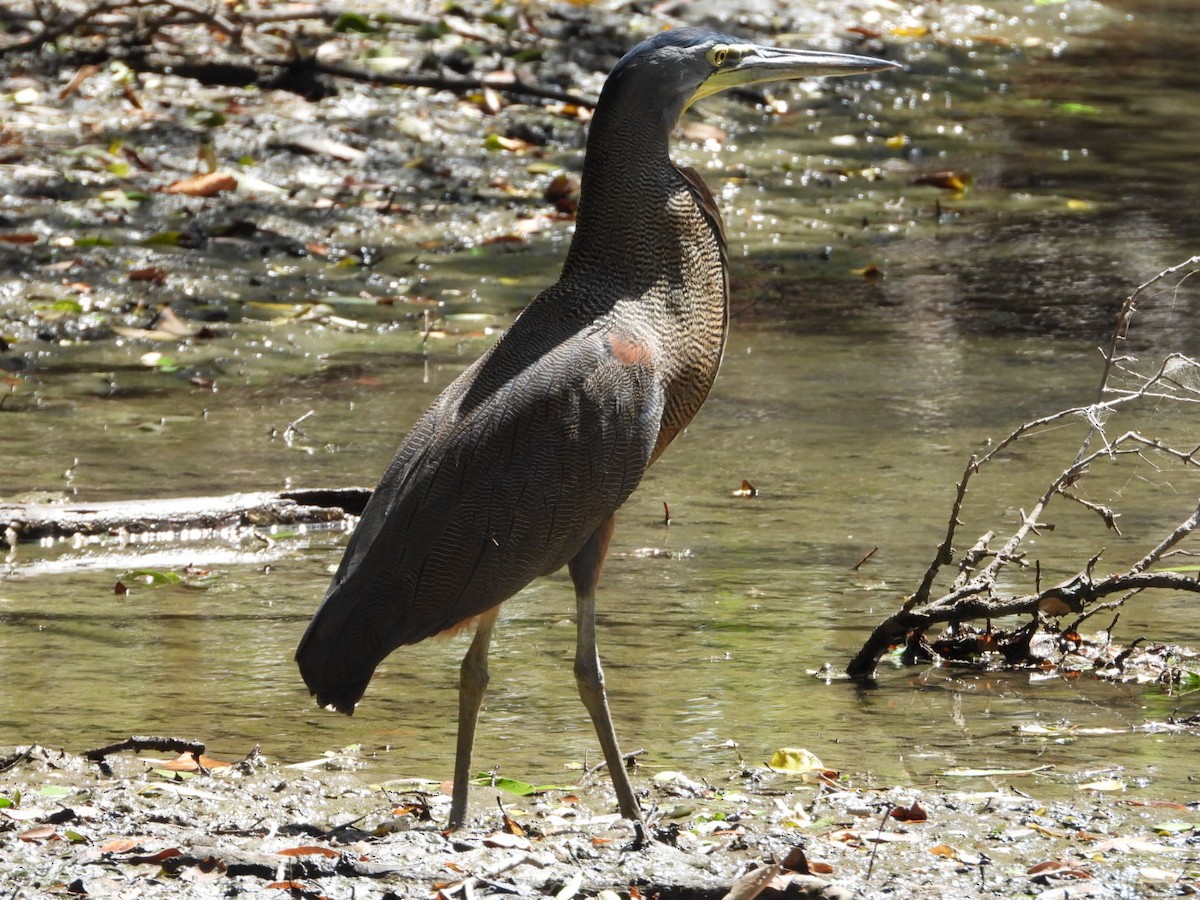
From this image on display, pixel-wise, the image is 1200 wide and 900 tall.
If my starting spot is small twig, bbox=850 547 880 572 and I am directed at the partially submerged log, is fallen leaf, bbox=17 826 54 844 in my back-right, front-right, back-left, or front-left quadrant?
front-left

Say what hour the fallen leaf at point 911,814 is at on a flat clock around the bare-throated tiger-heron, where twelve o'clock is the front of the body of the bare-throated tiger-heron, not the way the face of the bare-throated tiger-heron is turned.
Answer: The fallen leaf is roughly at 1 o'clock from the bare-throated tiger-heron.

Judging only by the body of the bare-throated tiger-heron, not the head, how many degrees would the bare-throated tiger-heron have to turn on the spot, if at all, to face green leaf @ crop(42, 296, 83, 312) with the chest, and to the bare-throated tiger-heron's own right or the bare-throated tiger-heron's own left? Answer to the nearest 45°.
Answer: approximately 135° to the bare-throated tiger-heron's own left

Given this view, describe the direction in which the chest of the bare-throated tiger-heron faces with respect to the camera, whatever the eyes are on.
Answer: to the viewer's right

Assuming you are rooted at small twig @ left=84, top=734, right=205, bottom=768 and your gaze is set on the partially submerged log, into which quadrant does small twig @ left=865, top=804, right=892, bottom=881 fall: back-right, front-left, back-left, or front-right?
back-right

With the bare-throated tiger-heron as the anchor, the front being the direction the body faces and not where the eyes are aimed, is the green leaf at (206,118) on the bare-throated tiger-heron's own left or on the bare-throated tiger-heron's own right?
on the bare-throated tiger-heron's own left

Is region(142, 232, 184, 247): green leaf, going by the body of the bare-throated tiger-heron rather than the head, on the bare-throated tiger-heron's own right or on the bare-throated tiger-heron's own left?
on the bare-throated tiger-heron's own left

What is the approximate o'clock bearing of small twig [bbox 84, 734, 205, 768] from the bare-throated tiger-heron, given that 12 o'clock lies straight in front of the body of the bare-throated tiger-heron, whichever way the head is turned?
The small twig is roughly at 6 o'clock from the bare-throated tiger-heron.

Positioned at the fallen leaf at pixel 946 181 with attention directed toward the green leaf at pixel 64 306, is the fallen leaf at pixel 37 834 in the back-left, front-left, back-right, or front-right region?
front-left

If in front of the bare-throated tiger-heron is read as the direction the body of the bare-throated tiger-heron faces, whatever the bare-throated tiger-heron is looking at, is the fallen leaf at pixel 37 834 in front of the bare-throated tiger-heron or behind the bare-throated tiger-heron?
behind

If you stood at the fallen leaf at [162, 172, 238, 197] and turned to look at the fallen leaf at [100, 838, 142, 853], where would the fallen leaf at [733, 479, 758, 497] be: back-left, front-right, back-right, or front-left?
front-left

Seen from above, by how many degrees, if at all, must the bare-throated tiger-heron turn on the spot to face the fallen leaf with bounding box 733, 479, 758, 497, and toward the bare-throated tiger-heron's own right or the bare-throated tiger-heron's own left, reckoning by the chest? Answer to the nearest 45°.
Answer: approximately 90° to the bare-throated tiger-heron's own left

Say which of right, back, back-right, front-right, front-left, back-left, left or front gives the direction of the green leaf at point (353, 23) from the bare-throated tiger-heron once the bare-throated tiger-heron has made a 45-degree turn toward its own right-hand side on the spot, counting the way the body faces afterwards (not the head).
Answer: back-left

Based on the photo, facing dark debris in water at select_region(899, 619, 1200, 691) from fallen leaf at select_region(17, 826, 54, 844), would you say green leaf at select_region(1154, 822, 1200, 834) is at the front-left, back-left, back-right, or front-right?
front-right

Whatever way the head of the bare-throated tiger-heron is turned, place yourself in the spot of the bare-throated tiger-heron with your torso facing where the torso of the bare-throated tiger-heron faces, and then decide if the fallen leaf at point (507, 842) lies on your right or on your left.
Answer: on your right
